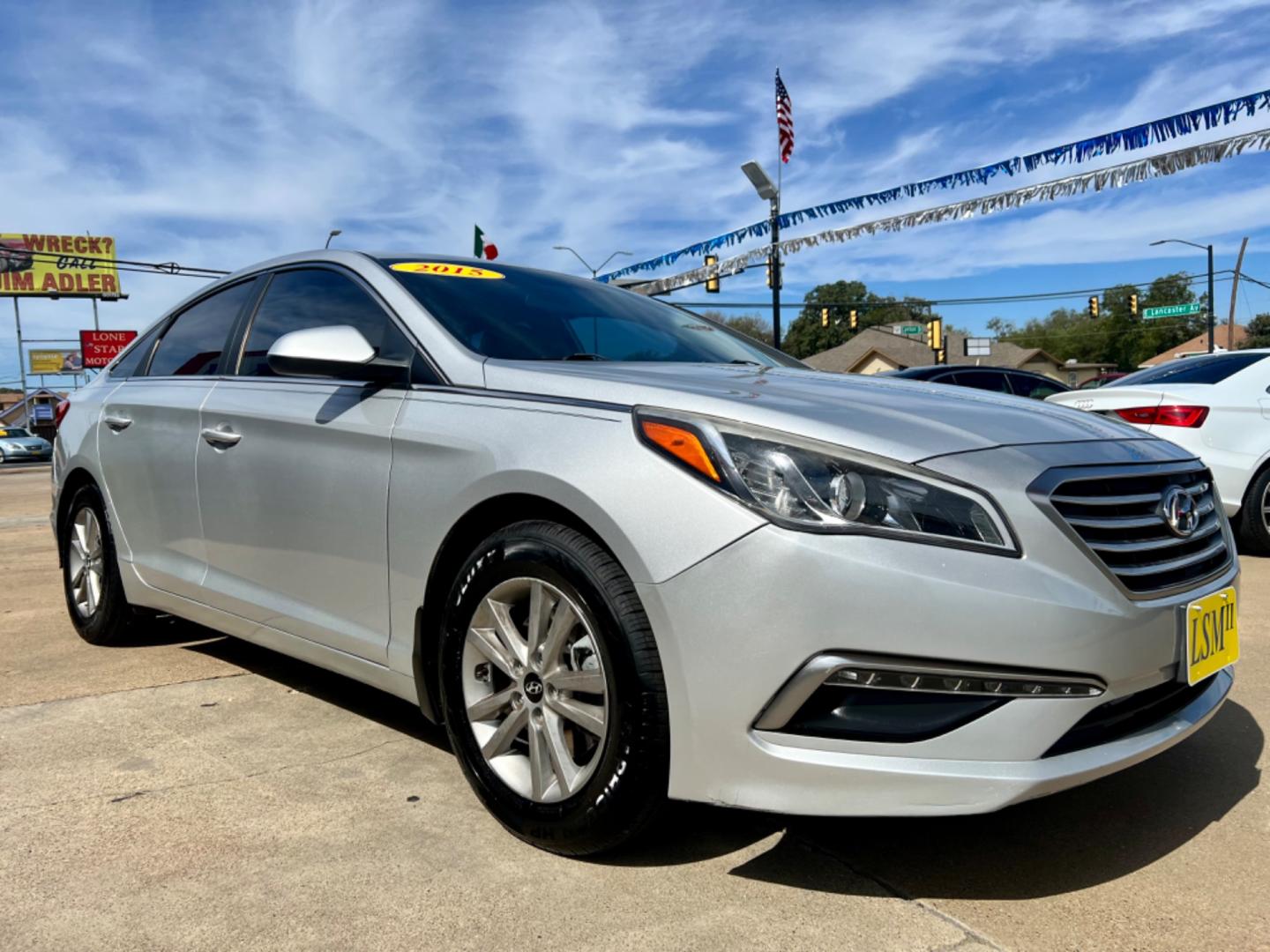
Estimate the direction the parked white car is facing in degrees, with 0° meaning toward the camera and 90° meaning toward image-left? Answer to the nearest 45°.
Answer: approximately 225°

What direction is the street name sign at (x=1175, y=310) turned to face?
toward the camera

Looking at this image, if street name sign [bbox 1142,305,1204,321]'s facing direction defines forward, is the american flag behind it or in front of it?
in front

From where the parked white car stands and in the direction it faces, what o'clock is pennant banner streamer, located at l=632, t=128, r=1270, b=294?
The pennant banner streamer is roughly at 10 o'clock from the parked white car.

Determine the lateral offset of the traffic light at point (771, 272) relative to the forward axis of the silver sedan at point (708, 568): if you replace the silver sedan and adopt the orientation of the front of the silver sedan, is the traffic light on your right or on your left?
on your left

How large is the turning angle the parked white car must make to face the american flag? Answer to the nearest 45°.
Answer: approximately 90° to its left

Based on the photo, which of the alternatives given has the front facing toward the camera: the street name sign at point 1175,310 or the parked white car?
the street name sign

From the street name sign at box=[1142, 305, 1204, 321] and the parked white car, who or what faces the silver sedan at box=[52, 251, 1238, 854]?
the street name sign

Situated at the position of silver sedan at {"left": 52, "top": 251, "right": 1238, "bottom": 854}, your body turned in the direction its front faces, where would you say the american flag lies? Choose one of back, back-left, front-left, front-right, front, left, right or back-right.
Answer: back-left

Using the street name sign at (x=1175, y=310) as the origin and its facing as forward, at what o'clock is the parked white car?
The parked white car is roughly at 12 o'clock from the street name sign.

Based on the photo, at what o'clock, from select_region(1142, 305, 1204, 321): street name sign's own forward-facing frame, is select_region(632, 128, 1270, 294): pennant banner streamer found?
The pennant banner streamer is roughly at 12 o'clock from the street name sign.

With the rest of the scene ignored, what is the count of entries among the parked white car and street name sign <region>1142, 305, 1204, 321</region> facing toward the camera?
1

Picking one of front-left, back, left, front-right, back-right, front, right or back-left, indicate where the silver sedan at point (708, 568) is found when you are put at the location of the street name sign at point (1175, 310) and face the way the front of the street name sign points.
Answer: front

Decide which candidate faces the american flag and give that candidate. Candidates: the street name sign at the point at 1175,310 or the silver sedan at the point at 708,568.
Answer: the street name sign

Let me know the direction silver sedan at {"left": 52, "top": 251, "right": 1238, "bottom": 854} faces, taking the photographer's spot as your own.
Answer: facing the viewer and to the right of the viewer

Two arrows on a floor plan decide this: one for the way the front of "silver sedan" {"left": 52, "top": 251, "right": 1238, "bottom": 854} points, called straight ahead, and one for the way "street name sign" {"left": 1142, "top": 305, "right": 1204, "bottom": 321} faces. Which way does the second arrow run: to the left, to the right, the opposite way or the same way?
to the right
